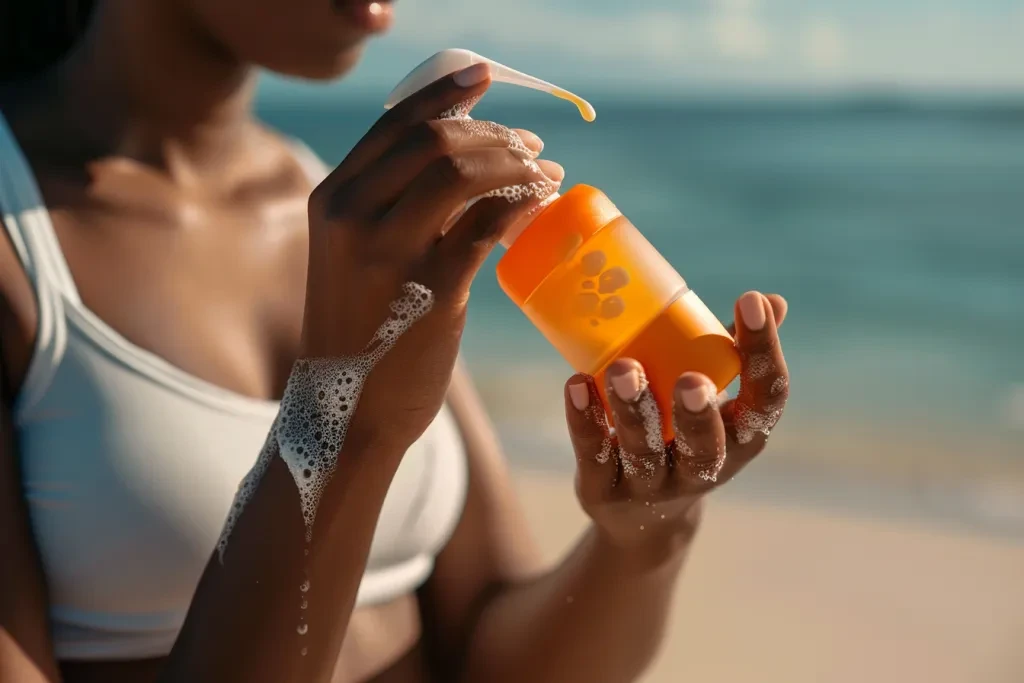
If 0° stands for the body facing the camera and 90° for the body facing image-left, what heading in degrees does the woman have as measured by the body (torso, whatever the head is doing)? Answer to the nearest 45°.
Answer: approximately 315°
